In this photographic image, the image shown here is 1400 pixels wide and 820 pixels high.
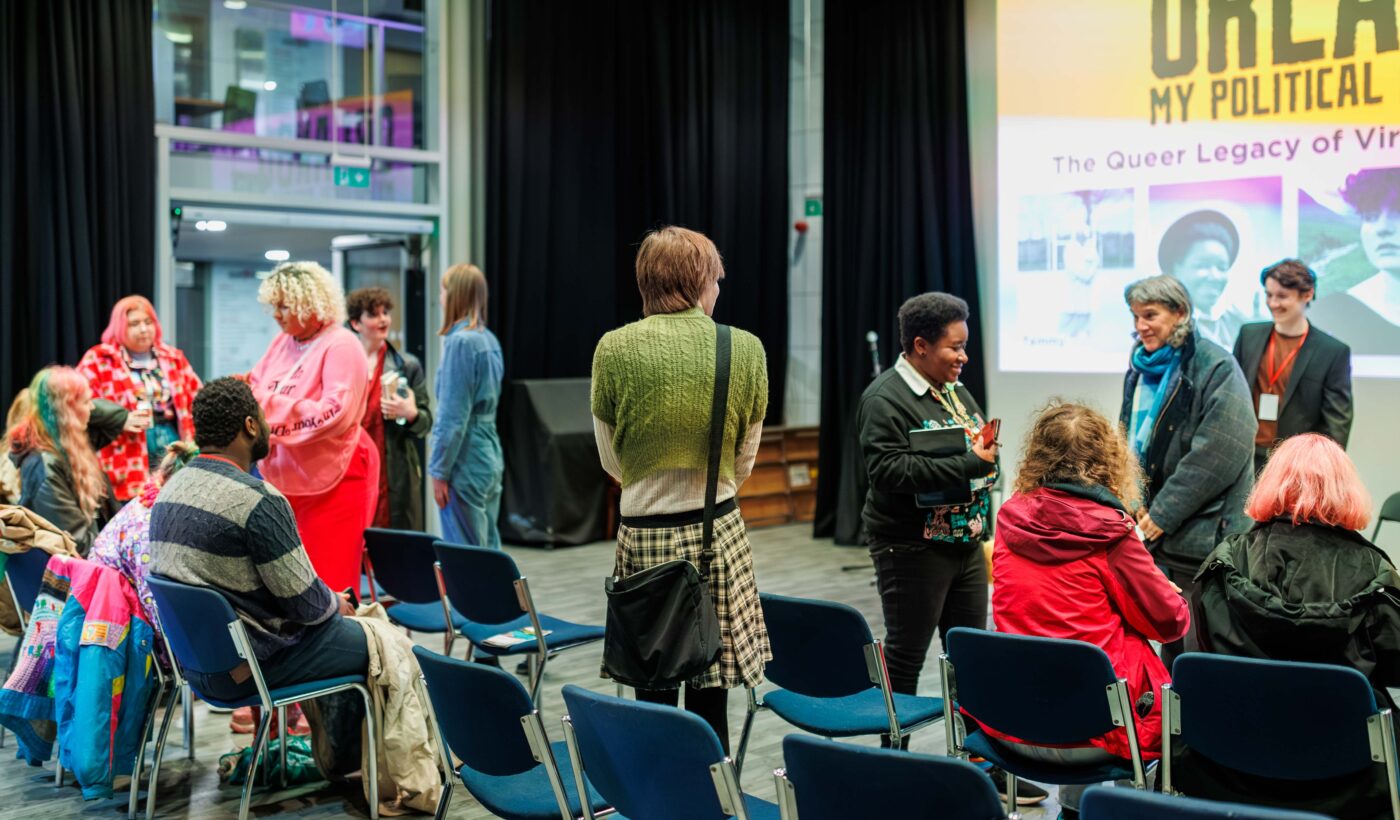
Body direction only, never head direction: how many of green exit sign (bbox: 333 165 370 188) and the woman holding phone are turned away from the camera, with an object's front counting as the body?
0

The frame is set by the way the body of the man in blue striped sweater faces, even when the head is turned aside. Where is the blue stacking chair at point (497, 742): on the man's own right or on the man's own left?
on the man's own right

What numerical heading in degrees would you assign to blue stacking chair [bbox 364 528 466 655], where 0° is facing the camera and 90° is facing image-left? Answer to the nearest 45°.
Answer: approximately 225°

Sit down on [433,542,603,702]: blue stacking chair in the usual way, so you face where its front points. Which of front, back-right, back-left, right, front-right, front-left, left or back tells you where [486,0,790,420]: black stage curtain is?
front-left

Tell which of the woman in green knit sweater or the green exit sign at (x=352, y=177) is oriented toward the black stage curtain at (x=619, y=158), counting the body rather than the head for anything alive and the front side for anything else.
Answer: the woman in green knit sweater

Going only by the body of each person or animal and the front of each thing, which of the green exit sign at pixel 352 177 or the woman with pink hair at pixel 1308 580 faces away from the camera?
the woman with pink hair

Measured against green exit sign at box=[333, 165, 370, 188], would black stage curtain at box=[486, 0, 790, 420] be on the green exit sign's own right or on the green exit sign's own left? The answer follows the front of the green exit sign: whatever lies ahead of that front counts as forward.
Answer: on the green exit sign's own left

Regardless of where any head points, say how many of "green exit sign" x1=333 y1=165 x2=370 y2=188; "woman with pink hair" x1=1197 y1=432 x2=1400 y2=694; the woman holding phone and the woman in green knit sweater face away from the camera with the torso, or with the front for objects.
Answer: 2

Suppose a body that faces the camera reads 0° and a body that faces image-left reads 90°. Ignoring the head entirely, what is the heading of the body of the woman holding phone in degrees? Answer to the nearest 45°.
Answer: approximately 315°

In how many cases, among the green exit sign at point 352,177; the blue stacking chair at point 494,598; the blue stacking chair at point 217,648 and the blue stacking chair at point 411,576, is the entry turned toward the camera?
1

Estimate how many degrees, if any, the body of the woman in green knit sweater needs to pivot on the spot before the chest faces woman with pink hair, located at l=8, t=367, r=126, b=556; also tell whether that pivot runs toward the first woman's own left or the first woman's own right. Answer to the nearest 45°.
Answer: approximately 45° to the first woman's own left

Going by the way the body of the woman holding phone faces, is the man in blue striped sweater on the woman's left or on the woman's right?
on the woman's right

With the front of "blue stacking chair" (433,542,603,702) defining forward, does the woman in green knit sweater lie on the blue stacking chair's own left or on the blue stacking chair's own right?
on the blue stacking chair's own right

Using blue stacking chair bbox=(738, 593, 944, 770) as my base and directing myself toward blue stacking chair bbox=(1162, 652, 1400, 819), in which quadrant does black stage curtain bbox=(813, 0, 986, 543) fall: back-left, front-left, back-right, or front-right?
back-left
